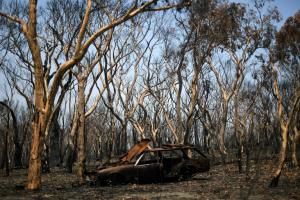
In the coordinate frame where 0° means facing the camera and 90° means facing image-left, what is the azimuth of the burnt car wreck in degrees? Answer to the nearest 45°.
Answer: approximately 90°
